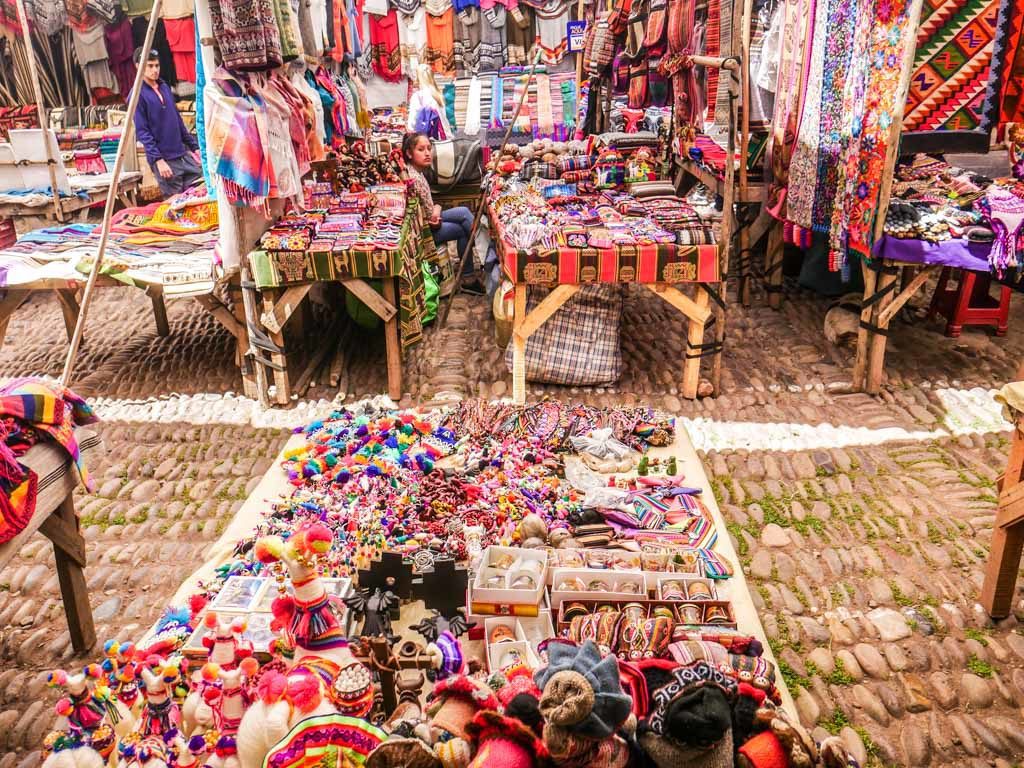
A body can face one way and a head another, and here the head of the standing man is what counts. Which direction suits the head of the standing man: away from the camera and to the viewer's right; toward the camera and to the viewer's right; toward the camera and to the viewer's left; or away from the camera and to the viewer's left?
toward the camera and to the viewer's right

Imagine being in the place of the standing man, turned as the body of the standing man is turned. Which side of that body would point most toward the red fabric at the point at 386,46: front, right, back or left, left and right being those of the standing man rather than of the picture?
left

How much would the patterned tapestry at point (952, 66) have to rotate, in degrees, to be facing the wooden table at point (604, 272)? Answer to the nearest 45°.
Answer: approximately 45° to its right

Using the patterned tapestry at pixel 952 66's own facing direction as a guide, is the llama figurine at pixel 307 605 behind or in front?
in front

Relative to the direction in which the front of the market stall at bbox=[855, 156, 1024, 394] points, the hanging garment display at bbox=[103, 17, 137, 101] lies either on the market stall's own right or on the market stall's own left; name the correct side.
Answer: on the market stall's own right

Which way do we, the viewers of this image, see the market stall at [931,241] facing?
facing the viewer

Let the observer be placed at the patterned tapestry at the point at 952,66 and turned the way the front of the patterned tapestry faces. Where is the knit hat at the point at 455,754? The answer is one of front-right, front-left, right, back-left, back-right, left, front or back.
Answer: front

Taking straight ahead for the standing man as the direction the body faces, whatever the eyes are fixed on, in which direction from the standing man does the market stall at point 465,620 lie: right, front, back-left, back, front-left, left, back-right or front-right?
front-right

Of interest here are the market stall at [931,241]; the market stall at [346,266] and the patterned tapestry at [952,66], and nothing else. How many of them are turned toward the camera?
3

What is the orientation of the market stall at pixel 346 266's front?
toward the camera

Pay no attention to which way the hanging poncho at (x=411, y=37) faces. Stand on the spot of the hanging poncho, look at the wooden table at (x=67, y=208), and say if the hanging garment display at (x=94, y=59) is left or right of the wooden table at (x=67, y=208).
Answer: right

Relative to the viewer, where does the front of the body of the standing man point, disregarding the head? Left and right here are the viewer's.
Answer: facing the viewer and to the right of the viewer
